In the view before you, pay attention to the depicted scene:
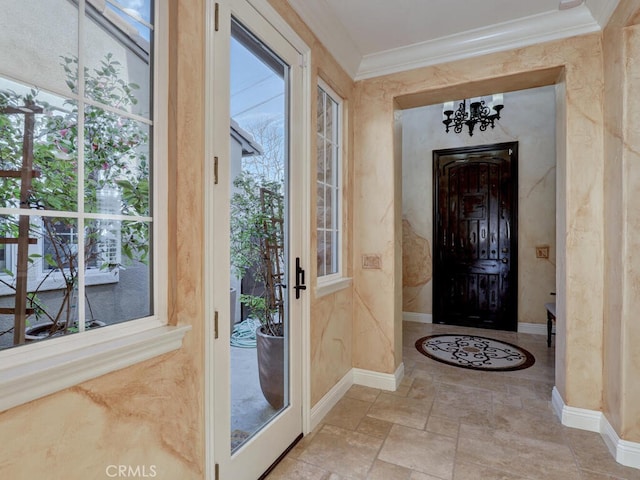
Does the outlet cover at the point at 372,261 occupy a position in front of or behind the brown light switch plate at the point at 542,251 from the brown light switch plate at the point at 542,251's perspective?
in front

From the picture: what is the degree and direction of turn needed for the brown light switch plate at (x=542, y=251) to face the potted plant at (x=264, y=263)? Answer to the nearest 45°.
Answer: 0° — it already faces it

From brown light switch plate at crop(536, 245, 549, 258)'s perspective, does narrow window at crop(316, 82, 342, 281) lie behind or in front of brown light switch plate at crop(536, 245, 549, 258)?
in front

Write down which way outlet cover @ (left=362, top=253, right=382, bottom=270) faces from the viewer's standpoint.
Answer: facing the viewer

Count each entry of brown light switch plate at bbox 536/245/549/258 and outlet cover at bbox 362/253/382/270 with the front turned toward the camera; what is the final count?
2

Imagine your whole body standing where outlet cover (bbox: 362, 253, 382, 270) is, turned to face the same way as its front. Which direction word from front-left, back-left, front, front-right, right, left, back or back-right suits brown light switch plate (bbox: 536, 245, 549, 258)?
back-left

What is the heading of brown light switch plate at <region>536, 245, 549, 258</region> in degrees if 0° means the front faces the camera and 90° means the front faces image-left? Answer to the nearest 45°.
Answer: approximately 0°

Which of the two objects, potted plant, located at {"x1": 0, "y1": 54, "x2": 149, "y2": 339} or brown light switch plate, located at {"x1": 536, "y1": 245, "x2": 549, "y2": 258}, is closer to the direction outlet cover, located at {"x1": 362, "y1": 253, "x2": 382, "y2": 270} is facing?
the potted plant

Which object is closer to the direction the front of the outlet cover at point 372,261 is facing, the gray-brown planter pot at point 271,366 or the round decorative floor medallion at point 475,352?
the gray-brown planter pot

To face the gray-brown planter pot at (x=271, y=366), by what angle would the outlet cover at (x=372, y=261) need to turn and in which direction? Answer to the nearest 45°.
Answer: approximately 45° to its right
